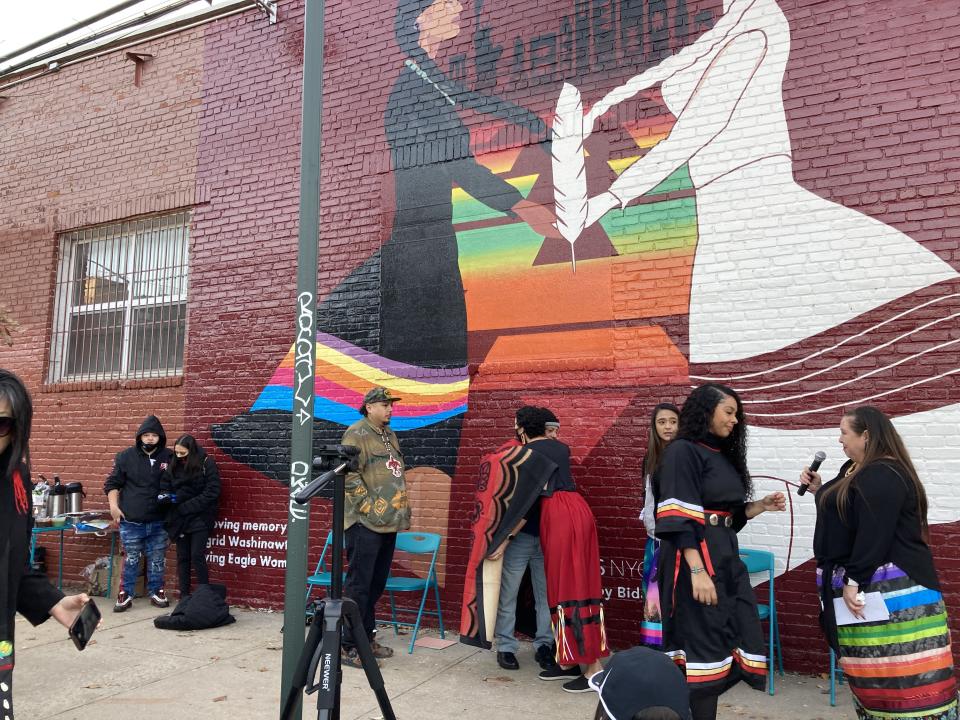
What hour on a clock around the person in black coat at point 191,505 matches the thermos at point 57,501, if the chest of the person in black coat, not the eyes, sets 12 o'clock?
The thermos is roughly at 3 o'clock from the person in black coat.

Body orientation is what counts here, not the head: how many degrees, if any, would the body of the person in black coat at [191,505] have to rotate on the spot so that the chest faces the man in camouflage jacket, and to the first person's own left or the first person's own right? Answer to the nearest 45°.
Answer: approximately 90° to the first person's own left

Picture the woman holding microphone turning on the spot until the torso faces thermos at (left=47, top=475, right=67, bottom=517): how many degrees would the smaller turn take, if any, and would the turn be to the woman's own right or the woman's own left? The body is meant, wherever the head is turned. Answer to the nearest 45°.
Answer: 0° — they already face it

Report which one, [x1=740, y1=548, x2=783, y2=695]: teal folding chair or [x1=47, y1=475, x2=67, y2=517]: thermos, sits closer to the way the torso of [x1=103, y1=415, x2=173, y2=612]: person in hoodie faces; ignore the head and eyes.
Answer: the teal folding chair

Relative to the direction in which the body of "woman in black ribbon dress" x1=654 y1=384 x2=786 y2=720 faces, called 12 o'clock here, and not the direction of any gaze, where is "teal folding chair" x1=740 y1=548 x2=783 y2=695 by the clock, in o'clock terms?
The teal folding chair is roughly at 8 o'clock from the woman in black ribbon dress.

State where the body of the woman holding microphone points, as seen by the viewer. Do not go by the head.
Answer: to the viewer's left

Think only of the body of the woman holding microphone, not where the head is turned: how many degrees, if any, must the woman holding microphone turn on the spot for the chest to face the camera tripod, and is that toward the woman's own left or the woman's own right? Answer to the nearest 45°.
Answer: approximately 45° to the woman's own left

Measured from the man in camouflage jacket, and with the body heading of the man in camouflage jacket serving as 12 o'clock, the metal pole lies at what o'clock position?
The metal pole is roughly at 2 o'clock from the man in camouflage jacket.

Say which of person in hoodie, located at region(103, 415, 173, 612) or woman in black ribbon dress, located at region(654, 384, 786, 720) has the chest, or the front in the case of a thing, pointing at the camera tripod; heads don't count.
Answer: the person in hoodie

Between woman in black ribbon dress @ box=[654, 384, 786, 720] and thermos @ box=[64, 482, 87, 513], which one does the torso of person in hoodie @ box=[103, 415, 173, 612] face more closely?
the woman in black ribbon dress

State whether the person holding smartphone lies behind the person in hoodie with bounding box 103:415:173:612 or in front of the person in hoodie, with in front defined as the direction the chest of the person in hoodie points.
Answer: in front
